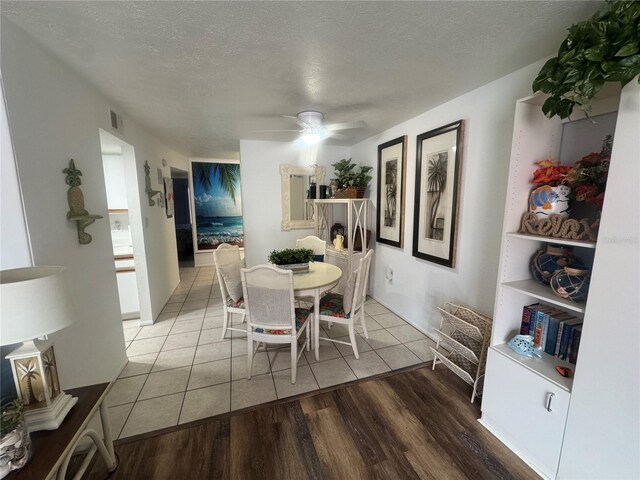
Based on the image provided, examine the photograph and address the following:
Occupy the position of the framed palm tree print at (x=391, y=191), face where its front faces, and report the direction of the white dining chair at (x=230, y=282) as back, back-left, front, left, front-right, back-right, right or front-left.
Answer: front

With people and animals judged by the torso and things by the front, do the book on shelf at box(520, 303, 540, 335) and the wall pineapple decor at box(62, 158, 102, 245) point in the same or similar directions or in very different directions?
very different directions

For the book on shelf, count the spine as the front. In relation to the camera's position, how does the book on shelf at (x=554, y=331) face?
facing the viewer and to the left of the viewer

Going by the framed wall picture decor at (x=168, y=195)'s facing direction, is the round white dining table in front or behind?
in front

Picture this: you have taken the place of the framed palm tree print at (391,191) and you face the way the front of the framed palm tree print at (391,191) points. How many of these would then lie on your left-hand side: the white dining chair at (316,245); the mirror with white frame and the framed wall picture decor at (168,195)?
0

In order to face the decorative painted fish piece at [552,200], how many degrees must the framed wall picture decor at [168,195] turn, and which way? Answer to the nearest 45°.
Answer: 0° — it already faces it

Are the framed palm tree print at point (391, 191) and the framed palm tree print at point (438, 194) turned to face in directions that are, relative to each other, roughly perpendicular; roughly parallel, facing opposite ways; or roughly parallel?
roughly parallel

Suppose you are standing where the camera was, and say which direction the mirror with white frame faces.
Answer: facing the viewer

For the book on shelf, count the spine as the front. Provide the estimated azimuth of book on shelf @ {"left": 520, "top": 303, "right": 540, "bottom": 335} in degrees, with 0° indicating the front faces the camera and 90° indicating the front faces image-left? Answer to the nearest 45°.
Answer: approximately 45°

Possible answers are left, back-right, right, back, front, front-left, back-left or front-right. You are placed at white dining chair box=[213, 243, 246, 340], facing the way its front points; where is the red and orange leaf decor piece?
front

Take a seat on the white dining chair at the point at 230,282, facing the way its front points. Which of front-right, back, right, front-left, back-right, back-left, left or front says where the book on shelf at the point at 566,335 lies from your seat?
front

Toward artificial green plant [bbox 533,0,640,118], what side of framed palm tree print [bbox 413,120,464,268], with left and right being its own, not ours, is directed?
left

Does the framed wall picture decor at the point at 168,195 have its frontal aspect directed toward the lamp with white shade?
no

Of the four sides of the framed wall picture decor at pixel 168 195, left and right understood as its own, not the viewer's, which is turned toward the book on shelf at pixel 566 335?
front

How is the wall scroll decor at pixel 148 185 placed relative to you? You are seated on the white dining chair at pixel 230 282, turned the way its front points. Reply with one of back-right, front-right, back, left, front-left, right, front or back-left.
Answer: back

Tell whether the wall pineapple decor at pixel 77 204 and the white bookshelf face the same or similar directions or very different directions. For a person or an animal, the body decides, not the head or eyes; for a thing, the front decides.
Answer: very different directions

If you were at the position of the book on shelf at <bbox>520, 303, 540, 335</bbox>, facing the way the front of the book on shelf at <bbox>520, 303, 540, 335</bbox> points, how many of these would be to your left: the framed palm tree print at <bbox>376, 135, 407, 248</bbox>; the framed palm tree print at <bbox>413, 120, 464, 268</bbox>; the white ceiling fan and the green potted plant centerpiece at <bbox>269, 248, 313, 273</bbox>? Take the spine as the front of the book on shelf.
0

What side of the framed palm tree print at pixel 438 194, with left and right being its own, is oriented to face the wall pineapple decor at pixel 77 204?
front

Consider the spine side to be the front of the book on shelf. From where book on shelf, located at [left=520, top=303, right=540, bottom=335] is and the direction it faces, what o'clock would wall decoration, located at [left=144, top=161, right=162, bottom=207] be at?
The wall decoration is roughly at 1 o'clock from the book on shelf.

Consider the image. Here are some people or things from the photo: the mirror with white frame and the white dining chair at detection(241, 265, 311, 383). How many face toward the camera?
1

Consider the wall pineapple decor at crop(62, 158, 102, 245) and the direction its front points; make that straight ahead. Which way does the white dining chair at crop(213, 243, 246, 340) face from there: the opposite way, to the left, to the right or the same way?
the same way
